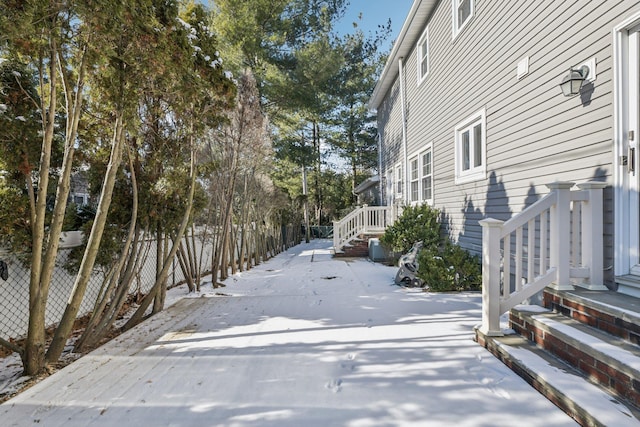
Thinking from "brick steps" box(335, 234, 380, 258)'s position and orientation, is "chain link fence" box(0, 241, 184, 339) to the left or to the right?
on its left

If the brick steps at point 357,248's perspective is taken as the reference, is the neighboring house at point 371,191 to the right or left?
on its right

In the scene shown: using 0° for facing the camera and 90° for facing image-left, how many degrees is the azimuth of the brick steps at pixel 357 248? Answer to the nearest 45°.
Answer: approximately 90°
